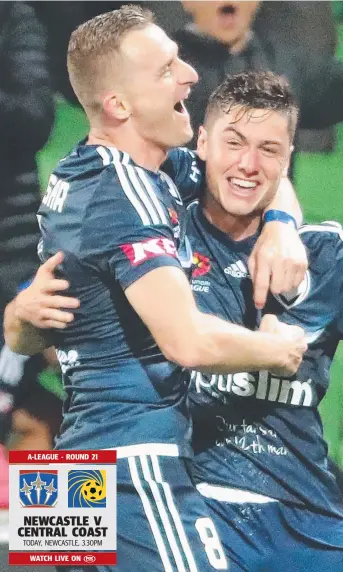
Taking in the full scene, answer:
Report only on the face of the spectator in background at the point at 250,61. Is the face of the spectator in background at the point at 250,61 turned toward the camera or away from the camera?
toward the camera

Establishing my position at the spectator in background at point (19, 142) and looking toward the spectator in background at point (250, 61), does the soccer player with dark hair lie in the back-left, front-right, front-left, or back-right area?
front-right

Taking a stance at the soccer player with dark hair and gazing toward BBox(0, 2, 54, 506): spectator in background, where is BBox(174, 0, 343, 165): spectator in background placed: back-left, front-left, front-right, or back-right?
front-right

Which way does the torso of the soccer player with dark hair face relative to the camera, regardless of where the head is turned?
toward the camera
